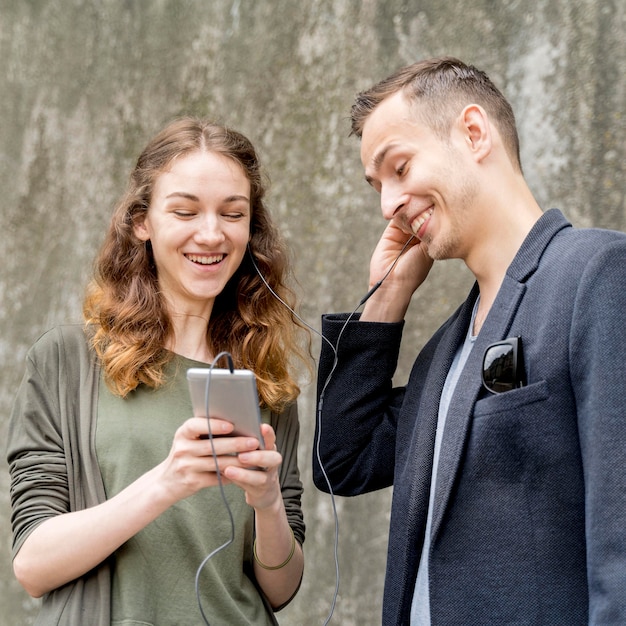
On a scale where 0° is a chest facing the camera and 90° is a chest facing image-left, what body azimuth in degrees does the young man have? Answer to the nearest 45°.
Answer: approximately 45°
